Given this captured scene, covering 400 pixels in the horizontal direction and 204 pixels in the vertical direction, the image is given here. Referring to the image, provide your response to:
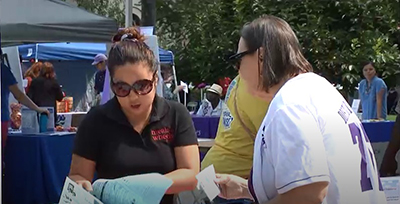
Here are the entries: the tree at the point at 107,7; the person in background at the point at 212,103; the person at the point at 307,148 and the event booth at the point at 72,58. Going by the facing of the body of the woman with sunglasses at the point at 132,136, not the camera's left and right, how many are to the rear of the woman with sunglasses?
3

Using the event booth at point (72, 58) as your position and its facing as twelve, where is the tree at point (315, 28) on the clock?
The tree is roughly at 9 o'clock from the event booth.

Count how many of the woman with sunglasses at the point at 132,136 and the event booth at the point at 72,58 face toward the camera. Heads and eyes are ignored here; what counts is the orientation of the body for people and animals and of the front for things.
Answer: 2

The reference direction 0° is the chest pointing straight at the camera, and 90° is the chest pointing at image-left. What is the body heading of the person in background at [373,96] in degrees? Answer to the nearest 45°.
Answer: approximately 45°

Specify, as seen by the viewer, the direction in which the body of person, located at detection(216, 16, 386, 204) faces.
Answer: to the viewer's left

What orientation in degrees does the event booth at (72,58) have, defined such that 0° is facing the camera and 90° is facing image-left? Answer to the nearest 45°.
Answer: approximately 0°

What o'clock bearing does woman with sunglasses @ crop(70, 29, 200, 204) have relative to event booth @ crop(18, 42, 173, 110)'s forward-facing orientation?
The woman with sunglasses is roughly at 12 o'clock from the event booth.

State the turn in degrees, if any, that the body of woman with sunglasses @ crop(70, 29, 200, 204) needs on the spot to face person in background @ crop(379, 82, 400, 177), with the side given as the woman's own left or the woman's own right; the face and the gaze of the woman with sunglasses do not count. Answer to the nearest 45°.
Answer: approximately 135° to the woman's own left
